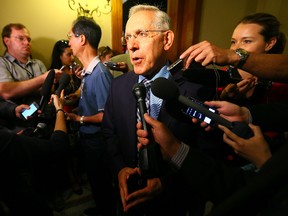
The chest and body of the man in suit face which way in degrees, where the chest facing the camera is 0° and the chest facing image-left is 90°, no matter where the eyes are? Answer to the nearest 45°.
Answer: approximately 45°

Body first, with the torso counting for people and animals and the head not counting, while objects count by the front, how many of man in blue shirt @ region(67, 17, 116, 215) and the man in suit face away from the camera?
0

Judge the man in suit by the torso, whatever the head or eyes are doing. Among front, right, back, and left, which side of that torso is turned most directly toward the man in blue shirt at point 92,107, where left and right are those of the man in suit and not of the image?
right
